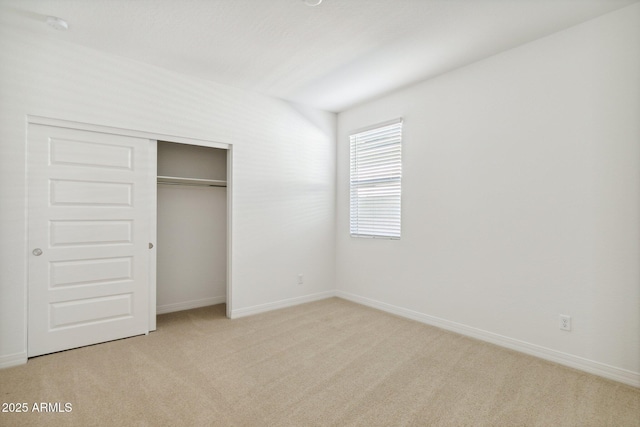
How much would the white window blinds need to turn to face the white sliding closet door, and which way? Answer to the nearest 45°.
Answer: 0° — it already faces it

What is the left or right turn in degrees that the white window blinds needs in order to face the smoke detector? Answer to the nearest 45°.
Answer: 0° — it already faces it

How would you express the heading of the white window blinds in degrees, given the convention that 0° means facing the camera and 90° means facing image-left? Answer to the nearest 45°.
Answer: approximately 45°
